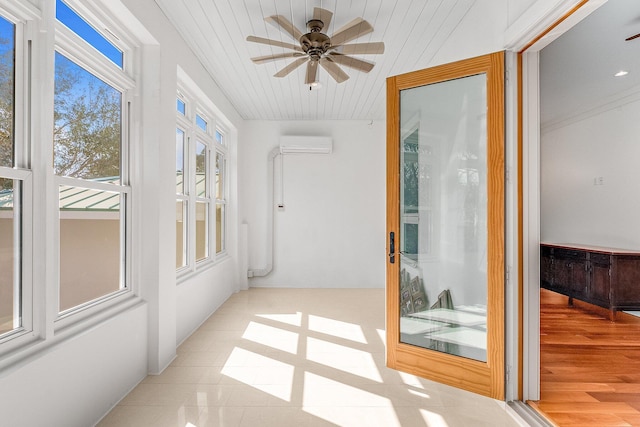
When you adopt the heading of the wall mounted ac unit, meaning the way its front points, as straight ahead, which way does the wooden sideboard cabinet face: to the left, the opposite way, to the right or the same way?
to the right

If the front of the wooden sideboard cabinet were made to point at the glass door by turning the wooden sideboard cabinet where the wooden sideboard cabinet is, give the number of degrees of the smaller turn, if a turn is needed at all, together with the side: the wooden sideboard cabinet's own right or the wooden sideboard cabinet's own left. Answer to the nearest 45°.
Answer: approximately 45° to the wooden sideboard cabinet's own left

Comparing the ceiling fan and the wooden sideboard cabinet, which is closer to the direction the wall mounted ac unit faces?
the ceiling fan

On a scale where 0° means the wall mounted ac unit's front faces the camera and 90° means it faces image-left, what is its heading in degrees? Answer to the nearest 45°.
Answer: approximately 0°

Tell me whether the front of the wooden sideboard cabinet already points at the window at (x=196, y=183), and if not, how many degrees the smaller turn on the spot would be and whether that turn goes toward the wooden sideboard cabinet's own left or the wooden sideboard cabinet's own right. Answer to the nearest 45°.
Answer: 0° — it already faces it

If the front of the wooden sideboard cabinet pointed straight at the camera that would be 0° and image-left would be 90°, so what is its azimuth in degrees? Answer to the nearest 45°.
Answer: approximately 45°

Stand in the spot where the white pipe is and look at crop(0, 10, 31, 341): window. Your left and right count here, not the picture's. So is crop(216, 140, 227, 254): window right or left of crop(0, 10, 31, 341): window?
right

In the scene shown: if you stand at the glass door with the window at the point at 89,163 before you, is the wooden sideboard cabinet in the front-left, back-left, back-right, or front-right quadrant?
back-right

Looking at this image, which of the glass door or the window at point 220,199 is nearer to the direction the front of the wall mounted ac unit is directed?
the glass door

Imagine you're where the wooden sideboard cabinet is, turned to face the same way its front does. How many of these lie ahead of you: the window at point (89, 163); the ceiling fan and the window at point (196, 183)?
3
